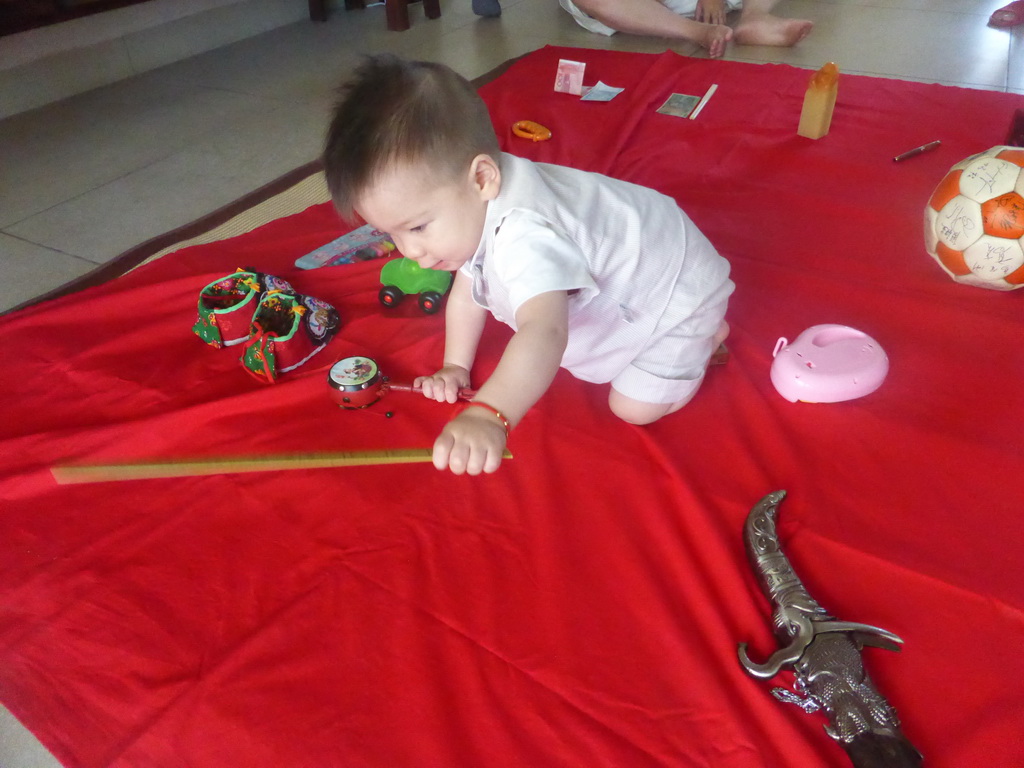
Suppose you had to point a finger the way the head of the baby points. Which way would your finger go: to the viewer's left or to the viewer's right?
to the viewer's left

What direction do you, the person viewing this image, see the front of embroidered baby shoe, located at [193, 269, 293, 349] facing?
facing away from the viewer and to the right of the viewer

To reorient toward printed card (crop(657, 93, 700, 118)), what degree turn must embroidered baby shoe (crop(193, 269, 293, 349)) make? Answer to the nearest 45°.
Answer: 0° — it already faces it

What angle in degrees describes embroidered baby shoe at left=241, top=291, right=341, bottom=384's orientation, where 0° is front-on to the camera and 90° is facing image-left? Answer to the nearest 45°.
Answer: approximately 225°
